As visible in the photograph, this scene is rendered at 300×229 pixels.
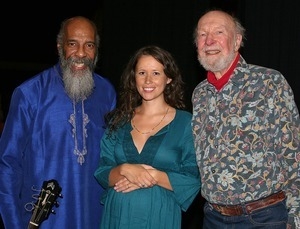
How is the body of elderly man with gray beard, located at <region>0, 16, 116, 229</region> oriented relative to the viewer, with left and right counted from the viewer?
facing the viewer and to the right of the viewer

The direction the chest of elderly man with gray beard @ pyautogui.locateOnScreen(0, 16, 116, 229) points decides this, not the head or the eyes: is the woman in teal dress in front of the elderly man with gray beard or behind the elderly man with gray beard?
in front
